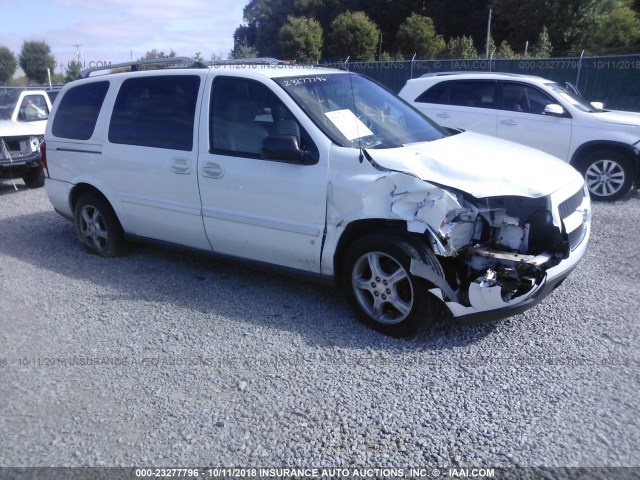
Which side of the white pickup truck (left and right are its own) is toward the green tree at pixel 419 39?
back

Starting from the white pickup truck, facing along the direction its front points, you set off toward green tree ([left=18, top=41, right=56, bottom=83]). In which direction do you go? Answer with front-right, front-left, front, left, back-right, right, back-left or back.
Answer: back-right

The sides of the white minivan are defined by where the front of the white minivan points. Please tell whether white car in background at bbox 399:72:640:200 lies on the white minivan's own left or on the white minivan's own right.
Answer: on the white minivan's own left

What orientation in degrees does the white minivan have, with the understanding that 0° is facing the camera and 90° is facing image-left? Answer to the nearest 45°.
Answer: approximately 315°

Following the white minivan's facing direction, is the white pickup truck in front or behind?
behind

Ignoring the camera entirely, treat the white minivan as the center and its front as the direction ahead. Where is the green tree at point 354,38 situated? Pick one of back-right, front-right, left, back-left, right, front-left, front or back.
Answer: back-left

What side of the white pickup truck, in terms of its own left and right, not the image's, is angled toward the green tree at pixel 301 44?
back

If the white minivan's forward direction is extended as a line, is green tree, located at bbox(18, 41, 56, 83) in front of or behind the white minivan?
behind

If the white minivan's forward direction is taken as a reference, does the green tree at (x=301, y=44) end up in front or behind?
behind

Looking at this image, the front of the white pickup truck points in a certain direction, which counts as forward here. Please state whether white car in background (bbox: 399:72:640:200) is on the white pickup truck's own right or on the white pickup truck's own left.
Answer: on the white pickup truck's own left
